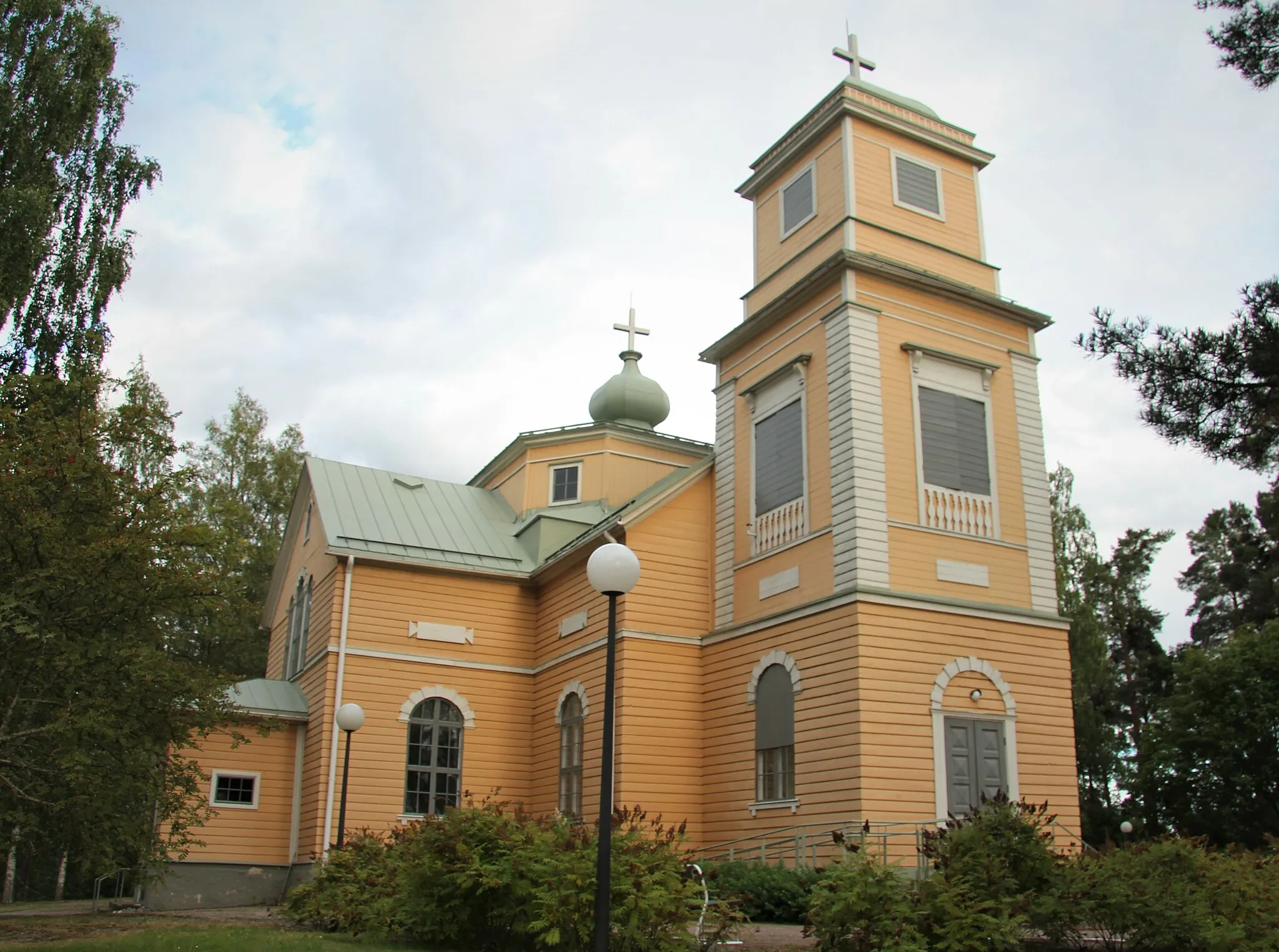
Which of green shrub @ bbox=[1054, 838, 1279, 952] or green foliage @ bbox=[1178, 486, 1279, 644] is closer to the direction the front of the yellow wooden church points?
the green shrub

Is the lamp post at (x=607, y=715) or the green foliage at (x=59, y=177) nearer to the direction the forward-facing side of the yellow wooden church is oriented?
the lamp post

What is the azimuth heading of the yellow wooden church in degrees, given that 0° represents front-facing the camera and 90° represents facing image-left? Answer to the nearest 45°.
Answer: approximately 315°

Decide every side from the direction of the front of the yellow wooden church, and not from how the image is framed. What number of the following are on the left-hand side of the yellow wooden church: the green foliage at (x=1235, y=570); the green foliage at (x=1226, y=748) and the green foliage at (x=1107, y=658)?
3

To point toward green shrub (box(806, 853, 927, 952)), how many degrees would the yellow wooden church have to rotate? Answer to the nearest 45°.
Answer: approximately 45° to its right

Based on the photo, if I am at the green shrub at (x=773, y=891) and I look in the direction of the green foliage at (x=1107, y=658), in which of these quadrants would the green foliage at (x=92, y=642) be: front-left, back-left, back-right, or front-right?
back-left

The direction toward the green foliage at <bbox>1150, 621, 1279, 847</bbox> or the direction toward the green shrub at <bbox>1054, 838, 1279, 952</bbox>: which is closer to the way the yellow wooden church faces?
the green shrub

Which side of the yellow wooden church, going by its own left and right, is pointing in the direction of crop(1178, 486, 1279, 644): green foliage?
left

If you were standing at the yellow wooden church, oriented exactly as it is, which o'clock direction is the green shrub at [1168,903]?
The green shrub is roughly at 1 o'clock from the yellow wooden church.

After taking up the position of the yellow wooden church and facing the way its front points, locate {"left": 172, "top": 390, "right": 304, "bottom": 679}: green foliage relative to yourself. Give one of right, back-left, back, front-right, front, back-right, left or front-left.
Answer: back

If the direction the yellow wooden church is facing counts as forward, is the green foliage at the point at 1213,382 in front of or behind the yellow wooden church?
in front

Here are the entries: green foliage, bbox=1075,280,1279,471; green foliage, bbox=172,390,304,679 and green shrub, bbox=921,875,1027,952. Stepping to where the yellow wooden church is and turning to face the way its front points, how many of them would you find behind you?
1

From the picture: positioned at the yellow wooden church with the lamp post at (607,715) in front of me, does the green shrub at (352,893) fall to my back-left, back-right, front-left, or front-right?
front-right
